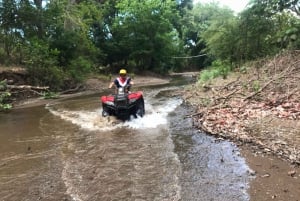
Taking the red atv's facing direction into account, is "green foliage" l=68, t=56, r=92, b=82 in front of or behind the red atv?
behind
